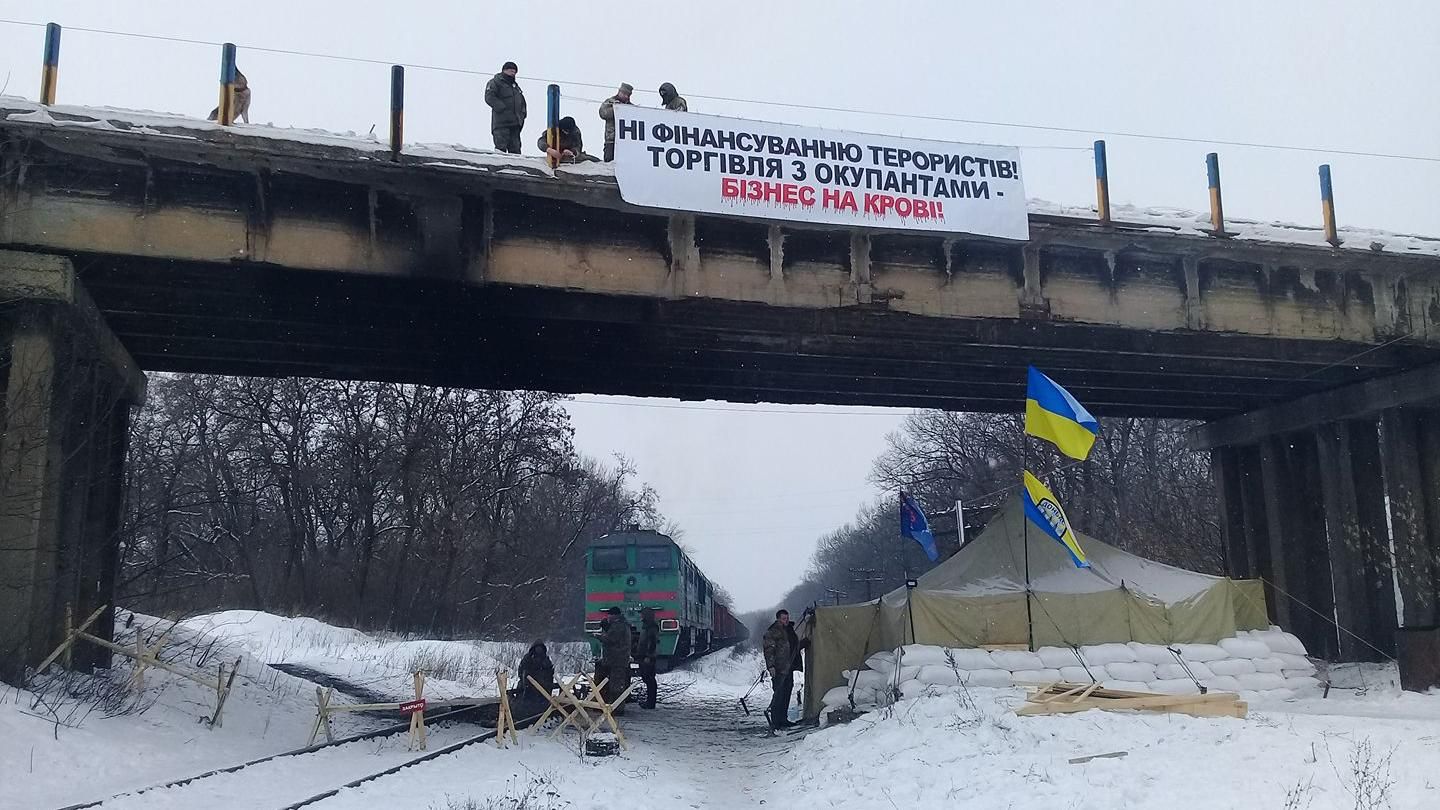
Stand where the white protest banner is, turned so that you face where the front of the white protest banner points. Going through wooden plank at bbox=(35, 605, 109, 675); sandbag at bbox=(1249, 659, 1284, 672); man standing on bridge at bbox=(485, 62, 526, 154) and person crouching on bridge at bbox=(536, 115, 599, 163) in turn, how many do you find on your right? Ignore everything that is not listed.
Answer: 3

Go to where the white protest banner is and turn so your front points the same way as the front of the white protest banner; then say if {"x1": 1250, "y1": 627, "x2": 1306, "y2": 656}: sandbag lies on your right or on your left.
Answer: on your left

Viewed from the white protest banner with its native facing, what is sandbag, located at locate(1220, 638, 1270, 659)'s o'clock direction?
The sandbag is roughly at 8 o'clock from the white protest banner.

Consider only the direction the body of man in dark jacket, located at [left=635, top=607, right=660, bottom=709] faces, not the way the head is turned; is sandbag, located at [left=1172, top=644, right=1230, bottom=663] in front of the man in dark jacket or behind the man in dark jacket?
behind

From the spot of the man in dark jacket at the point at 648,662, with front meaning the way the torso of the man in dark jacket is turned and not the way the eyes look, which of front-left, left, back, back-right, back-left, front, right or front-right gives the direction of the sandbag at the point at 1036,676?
back-left

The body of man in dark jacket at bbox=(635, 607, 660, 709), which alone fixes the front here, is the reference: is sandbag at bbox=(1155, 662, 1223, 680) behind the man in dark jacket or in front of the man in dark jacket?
behind
